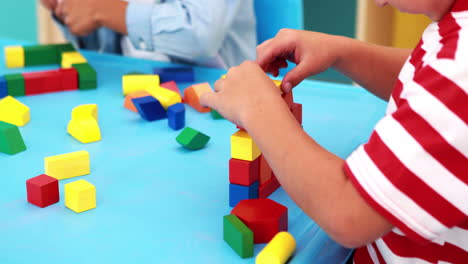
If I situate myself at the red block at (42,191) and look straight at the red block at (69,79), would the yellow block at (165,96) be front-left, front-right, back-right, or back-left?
front-right

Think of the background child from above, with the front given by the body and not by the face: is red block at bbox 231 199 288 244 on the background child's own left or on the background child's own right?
on the background child's own left

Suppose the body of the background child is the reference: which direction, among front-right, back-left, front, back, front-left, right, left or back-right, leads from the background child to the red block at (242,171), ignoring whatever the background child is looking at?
left

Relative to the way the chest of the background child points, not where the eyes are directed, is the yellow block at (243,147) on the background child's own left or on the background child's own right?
on the background child's own left
